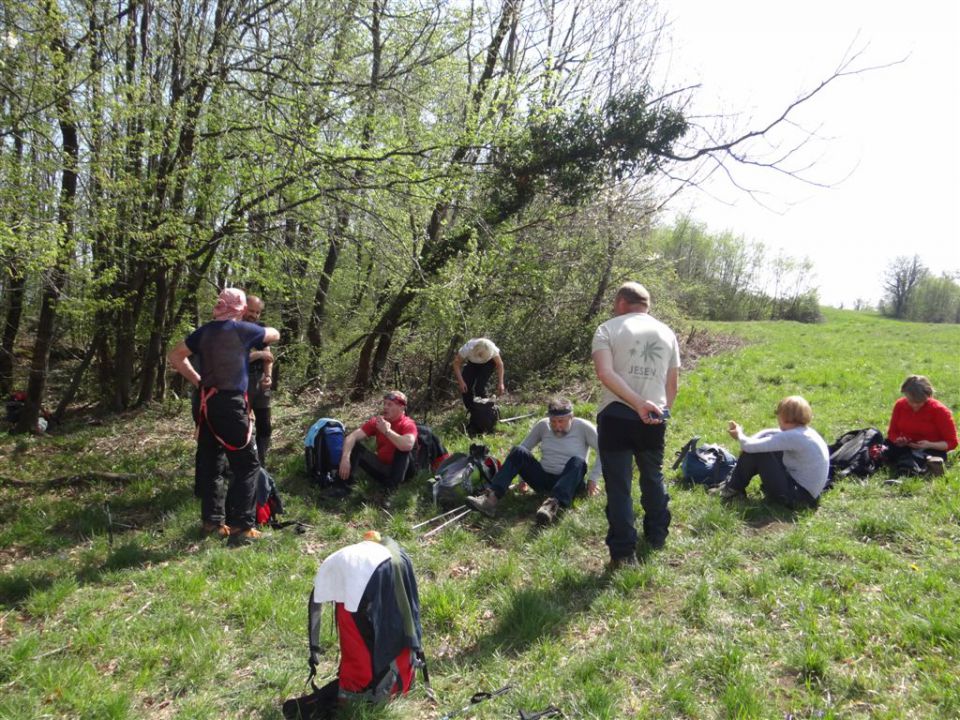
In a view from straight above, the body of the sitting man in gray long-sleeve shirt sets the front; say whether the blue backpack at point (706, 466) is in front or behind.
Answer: behind

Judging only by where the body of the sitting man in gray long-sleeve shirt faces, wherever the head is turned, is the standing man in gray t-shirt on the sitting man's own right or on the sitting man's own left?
on the sitting man's own left

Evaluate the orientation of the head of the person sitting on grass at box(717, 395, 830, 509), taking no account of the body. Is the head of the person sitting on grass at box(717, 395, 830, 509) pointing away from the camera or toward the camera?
away from the camera

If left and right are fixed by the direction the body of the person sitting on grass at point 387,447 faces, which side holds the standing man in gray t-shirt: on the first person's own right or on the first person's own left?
on the first person's own left

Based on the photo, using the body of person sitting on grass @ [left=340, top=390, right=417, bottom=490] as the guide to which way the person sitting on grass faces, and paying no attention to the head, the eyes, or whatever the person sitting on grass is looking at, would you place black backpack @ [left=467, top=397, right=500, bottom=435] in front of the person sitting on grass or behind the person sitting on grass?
behind

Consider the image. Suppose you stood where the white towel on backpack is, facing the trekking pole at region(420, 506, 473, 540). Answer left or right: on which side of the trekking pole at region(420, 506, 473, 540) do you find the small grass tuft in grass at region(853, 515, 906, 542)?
right

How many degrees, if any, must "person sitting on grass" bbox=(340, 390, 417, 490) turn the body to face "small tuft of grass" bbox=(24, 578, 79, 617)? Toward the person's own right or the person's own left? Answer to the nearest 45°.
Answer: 0° — they already face it

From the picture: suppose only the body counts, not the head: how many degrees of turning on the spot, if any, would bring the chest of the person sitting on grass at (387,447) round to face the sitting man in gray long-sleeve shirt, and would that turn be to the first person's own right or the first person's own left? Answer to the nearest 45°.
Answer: approximately 90° to the first person's own left

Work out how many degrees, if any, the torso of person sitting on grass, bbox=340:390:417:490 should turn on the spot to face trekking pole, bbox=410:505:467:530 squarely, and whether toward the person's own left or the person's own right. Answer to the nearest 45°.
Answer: approximately 90° to the person's own left

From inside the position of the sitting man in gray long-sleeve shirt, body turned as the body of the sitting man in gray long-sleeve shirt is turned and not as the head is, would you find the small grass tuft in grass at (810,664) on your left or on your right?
on your left

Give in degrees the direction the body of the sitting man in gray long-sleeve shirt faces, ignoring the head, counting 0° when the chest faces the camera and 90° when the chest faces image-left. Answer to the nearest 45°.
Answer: approximately 45°

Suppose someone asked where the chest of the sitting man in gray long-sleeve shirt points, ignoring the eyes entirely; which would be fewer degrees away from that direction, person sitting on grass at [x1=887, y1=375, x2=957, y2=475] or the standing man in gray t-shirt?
the standing man in gray t-shirt

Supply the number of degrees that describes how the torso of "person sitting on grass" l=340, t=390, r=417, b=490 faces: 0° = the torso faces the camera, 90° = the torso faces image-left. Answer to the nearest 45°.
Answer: approximately 45°
